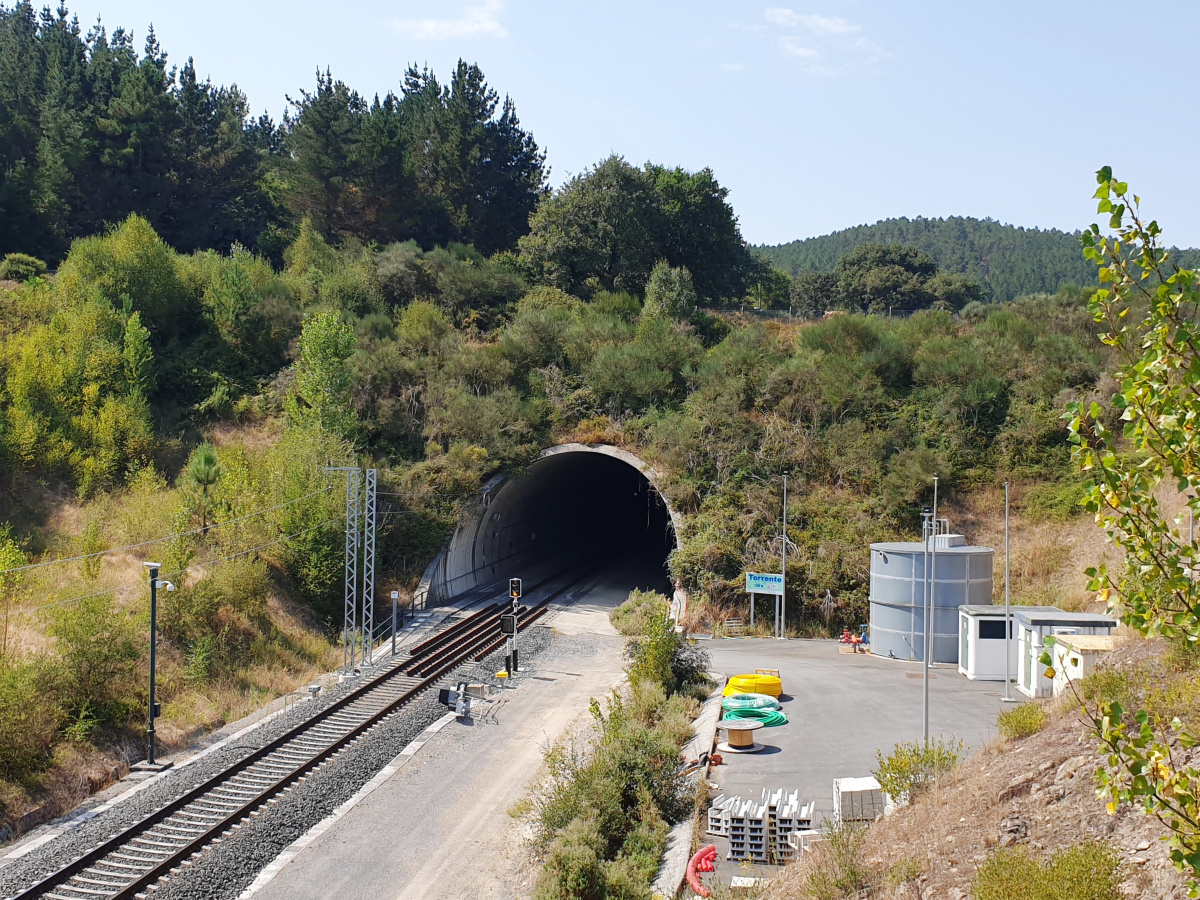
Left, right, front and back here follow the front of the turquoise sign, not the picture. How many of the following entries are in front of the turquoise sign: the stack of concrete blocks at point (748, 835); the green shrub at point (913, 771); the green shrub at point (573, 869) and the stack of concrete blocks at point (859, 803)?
4

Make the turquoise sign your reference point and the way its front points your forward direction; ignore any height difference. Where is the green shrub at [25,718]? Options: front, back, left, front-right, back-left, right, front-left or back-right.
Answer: front-right

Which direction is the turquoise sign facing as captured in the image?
toward the camera

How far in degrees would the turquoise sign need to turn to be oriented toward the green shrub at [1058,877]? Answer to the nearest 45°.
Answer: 0° — it already faces it

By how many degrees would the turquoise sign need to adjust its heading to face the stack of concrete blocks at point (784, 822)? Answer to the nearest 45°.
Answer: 0° — it already faces it

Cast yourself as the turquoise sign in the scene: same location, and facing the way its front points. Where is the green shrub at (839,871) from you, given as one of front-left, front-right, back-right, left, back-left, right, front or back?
front

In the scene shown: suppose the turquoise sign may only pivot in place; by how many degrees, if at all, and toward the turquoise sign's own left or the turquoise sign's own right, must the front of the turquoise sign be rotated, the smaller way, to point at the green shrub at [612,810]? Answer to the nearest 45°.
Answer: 0° — it already faces it

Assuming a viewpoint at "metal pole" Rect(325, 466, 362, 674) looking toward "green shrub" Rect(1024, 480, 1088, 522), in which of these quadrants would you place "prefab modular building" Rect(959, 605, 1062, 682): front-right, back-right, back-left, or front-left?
front-right

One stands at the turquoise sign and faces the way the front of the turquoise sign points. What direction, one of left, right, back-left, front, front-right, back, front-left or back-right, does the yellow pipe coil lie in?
front

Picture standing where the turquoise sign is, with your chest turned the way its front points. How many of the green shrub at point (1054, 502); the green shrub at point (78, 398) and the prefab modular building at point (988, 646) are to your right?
1

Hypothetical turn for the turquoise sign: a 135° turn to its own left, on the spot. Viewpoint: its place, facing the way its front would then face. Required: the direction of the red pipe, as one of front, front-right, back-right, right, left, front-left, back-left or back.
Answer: back-right

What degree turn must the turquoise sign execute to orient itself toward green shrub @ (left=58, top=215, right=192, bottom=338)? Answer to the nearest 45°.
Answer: approximately 90° to its right

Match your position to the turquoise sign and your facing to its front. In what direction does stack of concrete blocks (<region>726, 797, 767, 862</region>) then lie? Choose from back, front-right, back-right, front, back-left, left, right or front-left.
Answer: front

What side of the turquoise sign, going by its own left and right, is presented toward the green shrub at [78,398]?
right

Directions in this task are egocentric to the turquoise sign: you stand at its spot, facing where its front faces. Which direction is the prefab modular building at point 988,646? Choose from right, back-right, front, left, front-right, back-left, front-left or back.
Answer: front-left

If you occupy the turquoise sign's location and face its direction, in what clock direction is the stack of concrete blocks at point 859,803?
The stack of concrete blocks is roughly at 12 o'clock from the turquoise sign.
